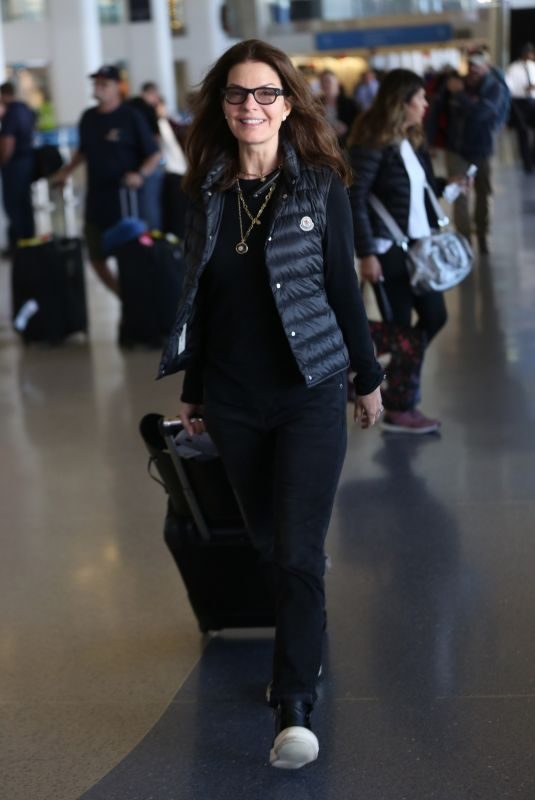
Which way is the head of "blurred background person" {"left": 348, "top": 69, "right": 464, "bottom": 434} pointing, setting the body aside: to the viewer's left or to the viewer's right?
to the viewer's right

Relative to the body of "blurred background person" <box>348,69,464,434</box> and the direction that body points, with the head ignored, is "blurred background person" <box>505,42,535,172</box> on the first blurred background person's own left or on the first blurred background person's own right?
on the first blurred background person's own left

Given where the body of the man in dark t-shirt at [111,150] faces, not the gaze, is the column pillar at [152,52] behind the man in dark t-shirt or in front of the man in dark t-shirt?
behind

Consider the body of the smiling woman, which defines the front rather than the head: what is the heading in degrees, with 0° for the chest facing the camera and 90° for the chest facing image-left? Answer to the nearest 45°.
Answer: approximately 0°

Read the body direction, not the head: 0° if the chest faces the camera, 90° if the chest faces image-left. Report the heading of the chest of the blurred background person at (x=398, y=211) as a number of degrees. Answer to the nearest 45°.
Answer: approximately 270°

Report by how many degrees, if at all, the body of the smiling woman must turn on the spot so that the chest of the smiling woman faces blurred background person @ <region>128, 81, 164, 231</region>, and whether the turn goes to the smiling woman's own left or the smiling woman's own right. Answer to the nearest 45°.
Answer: approximately 180°

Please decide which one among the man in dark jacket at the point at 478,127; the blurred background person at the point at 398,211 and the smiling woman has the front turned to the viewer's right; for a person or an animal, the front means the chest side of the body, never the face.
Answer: the blurred background person
